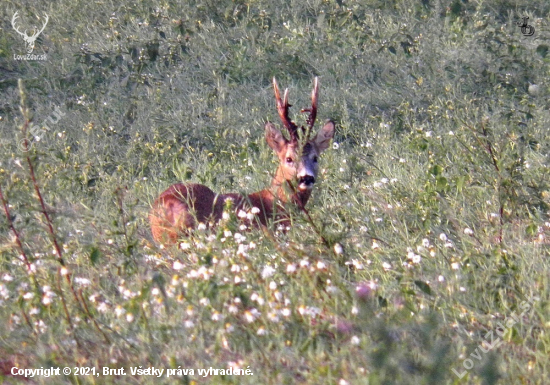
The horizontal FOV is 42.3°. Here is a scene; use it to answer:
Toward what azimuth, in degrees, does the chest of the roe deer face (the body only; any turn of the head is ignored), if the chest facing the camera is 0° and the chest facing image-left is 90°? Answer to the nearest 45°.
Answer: approximately 225°
